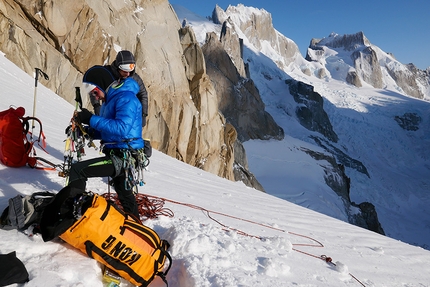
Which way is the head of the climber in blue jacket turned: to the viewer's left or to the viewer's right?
to the viewer's left

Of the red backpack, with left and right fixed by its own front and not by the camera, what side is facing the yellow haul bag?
left

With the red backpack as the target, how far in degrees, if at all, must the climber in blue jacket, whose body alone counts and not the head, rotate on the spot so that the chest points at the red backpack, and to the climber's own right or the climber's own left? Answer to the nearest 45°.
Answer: approximately 45° to the climber's own right

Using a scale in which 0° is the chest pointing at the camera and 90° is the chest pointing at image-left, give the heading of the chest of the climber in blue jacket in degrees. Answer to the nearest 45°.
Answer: approximately 90°

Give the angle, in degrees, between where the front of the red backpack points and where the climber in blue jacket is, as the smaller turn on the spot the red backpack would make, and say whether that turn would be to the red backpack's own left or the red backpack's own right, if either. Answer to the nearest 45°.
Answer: approximately 135° to the red backpack's own left

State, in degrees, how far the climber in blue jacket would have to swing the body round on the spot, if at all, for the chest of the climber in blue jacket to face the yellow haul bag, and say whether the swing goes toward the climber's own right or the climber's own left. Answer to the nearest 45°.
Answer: approximately 90° to the climber's own left
